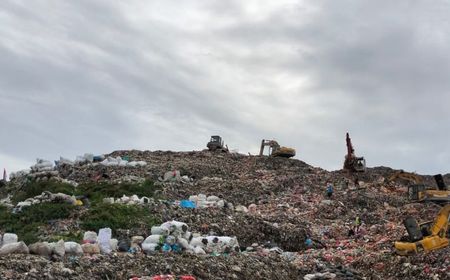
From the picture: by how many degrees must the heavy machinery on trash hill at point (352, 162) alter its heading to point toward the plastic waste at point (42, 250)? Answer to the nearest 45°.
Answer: approximately 45° to its left

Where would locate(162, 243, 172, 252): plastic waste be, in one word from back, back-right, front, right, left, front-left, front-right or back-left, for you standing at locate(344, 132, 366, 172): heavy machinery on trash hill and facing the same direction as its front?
front-left

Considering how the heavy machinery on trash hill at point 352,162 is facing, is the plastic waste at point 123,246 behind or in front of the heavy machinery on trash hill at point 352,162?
in front

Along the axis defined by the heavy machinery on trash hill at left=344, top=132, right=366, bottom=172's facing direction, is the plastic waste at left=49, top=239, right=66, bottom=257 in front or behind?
in front
